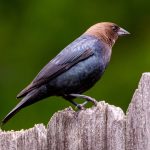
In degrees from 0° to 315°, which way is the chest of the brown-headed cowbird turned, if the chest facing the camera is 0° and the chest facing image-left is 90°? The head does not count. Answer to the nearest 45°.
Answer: approximately 270°
